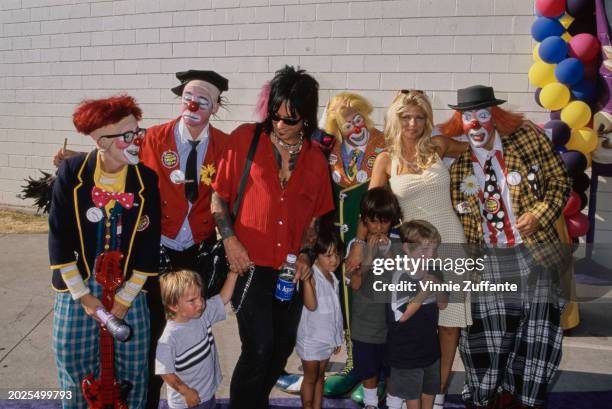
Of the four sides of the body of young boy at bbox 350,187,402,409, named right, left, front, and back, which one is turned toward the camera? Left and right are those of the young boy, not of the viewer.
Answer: front

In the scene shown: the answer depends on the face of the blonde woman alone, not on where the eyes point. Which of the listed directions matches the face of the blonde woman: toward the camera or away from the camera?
toward the camera

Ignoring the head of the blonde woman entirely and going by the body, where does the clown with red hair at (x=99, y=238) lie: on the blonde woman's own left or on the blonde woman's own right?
on the blonde woman's own right

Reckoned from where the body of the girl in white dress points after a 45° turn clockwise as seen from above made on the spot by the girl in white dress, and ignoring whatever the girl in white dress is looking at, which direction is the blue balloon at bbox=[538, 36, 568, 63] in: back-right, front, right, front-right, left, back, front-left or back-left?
back-left

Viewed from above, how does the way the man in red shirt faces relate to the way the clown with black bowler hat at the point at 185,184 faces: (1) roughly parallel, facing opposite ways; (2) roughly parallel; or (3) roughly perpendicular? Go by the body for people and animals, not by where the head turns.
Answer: roughly parallel

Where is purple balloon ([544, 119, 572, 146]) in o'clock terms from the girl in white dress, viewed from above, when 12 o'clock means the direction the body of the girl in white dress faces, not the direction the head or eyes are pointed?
The purple balloon is roughly at 9 o'clock from the girl in white dress.

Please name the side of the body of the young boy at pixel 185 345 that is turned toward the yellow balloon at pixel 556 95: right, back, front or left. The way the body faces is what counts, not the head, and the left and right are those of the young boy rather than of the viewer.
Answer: left

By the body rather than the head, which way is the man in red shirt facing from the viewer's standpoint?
toward the camera

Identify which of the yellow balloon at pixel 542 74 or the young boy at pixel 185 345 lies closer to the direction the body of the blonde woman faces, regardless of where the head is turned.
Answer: the young boy

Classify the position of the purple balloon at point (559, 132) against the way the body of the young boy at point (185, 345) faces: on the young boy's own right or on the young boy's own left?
on the young boy's own left

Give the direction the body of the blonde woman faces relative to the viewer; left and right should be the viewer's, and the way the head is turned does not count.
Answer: facing the viewer
